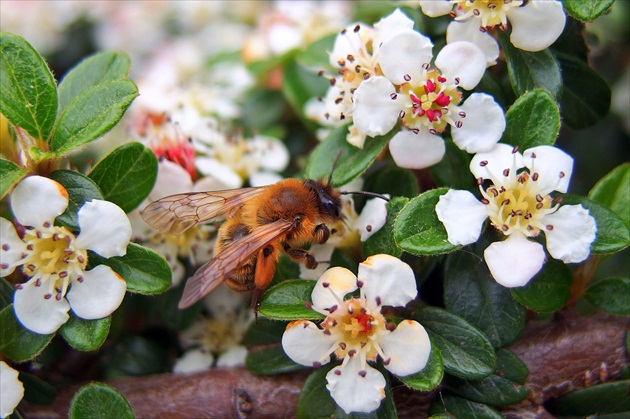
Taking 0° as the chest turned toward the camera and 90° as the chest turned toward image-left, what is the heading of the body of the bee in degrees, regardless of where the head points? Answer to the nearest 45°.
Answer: approximately 270°

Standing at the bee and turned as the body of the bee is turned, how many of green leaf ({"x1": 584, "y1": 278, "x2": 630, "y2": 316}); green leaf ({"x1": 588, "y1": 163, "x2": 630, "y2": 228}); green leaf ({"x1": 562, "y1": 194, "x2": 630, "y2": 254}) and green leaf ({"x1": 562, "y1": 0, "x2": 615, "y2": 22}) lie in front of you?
4

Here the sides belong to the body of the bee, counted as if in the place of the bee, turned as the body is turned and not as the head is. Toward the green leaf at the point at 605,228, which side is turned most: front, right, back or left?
front

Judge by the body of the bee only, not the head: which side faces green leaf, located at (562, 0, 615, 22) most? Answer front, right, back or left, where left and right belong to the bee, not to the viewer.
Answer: front
